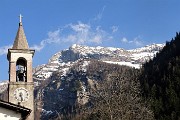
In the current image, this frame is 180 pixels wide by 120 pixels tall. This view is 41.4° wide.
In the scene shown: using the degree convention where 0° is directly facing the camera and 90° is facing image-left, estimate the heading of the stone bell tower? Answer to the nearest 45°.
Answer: approximately 0°
